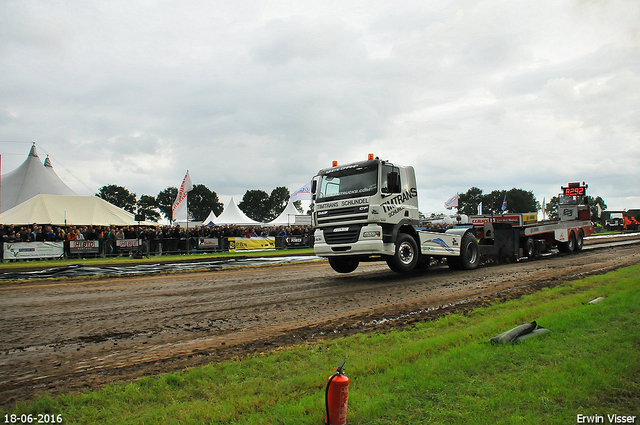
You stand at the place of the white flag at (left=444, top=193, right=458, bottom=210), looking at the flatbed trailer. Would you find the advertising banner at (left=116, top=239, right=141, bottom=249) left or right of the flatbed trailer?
right

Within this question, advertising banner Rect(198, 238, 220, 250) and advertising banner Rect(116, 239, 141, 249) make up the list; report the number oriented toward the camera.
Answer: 2

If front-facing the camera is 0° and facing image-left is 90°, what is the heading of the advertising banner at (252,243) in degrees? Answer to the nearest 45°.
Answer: approximately 0°

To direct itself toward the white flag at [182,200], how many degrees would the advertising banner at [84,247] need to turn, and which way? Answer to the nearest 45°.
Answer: approximately 135° to its left

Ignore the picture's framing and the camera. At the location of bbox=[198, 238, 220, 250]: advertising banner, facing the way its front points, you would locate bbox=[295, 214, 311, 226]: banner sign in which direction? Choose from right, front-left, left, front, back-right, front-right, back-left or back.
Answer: back-left

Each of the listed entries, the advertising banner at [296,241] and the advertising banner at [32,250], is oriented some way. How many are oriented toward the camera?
2

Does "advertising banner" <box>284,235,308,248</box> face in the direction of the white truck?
yes

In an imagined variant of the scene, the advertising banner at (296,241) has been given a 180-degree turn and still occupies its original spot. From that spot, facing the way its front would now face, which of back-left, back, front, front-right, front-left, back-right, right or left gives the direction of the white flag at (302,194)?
front

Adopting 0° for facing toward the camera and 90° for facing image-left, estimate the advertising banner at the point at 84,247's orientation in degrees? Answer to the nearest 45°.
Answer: approximately 0°

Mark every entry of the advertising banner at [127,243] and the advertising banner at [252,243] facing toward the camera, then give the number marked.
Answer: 2
